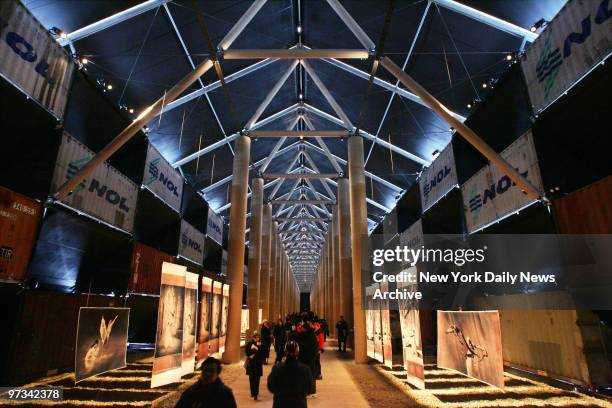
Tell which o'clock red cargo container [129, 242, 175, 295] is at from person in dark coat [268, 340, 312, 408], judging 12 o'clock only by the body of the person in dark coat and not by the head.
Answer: The red cargo container is roughly at 11 o'clock from the person in dark coat.

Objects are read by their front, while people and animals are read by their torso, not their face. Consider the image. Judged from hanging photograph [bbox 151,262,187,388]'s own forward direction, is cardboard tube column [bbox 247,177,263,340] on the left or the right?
on its left

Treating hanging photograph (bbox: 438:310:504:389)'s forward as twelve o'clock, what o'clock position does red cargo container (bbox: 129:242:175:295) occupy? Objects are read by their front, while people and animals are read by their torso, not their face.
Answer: The red cargo container is roughly at 2 o'clock from the hanging photograph.

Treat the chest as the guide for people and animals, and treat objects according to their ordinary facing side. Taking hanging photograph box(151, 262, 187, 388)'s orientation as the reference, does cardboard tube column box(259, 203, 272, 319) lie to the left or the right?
on its left

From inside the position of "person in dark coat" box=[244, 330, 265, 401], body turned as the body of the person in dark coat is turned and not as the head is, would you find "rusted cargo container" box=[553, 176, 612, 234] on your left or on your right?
on your left

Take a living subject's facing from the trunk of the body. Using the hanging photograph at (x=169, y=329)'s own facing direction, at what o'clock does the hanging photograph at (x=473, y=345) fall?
the hanging photograph at (x=473, y=345) is roughly at 11 o'clock from the hanging photograph at (x=169, y=329).

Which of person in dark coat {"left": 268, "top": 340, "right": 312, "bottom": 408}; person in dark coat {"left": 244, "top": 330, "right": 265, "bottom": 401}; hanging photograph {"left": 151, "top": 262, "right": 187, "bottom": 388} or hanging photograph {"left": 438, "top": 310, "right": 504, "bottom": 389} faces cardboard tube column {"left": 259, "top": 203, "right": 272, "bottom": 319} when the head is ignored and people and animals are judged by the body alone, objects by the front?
person in dark coat {"left": 268, "top": 340, "right": 312, "bottom": 408}

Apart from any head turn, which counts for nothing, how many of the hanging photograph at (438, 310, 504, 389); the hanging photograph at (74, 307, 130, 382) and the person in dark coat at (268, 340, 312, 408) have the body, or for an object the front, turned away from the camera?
1

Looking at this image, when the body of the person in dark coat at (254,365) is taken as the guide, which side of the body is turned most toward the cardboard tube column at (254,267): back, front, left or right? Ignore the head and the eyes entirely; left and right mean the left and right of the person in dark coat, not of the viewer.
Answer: back

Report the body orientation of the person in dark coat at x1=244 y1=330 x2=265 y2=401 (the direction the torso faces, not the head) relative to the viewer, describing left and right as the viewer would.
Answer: facing the viewer

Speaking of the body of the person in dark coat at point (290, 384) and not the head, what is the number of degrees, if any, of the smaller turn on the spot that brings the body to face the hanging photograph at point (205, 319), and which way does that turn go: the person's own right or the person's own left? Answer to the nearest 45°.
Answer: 0° — they already face it

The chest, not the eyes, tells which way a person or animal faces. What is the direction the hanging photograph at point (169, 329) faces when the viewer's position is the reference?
facing the viewer and to the right of the viewer

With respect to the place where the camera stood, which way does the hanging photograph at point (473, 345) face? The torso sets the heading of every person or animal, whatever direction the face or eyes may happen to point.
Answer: facing the viewer and to the left of the viewer

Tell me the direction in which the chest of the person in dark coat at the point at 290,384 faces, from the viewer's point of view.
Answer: away from the camera

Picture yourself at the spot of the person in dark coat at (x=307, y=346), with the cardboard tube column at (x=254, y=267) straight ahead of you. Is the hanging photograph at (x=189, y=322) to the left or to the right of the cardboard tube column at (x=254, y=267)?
left

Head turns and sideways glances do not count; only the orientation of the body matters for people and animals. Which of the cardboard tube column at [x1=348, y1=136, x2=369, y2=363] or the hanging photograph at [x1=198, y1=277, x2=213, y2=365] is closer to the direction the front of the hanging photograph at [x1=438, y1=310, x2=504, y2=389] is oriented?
the hanging photograph

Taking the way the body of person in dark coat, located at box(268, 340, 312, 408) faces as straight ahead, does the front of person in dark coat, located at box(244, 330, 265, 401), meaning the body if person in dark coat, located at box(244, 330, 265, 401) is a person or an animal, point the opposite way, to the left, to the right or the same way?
the opposite way
